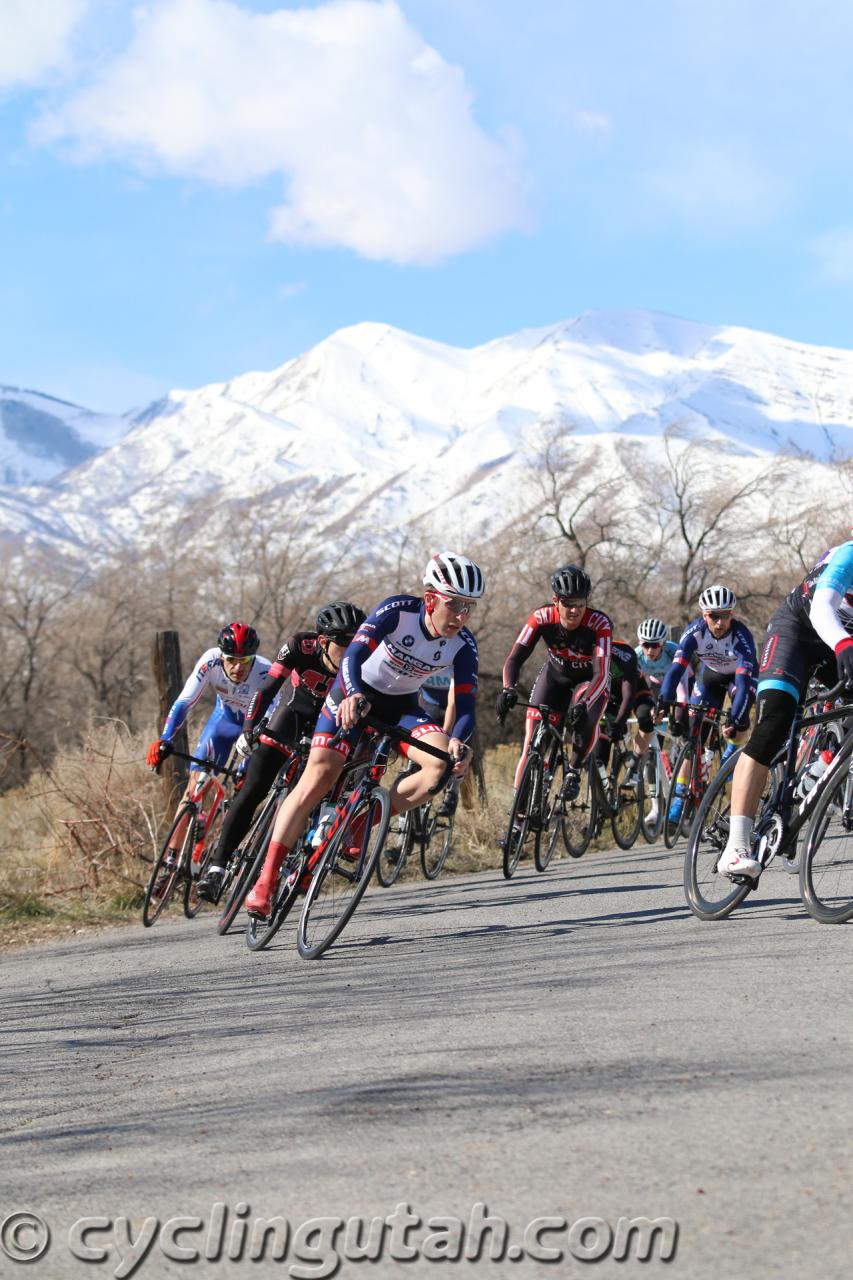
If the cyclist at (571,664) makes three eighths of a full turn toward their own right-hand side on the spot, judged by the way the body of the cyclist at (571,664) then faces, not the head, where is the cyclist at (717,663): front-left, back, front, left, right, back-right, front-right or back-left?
right

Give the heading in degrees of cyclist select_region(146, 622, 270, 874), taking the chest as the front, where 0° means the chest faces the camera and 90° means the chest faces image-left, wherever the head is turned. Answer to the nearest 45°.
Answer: approximately 0°

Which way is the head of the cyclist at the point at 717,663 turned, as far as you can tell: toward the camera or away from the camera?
toward the camera

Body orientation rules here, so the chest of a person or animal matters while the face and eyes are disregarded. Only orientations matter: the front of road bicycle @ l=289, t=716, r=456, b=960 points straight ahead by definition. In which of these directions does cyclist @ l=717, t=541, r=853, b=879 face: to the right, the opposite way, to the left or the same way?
the same way

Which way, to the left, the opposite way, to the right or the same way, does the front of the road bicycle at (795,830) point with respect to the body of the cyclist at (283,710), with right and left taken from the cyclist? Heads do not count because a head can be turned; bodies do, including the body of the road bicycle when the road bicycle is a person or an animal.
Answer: the same way

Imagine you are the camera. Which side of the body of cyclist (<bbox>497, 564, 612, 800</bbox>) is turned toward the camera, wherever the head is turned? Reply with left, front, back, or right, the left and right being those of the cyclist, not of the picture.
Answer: front

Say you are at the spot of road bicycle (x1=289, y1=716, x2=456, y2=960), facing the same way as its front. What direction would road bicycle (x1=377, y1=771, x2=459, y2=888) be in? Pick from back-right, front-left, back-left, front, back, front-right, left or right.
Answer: back-left

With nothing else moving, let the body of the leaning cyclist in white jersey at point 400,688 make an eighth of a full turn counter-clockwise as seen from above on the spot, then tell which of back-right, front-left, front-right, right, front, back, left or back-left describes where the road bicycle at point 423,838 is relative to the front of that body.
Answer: left

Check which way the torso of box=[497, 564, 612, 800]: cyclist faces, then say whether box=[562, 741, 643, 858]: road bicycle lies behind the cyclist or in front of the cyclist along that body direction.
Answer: behind

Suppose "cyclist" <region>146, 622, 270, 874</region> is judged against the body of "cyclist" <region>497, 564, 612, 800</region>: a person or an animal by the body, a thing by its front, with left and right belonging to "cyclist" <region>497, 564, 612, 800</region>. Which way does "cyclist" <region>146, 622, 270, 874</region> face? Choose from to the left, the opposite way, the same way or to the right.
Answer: the same way

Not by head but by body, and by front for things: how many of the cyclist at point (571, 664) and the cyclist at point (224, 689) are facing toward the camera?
2

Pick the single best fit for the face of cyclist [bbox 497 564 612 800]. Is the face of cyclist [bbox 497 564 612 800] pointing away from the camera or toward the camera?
toward the camera
